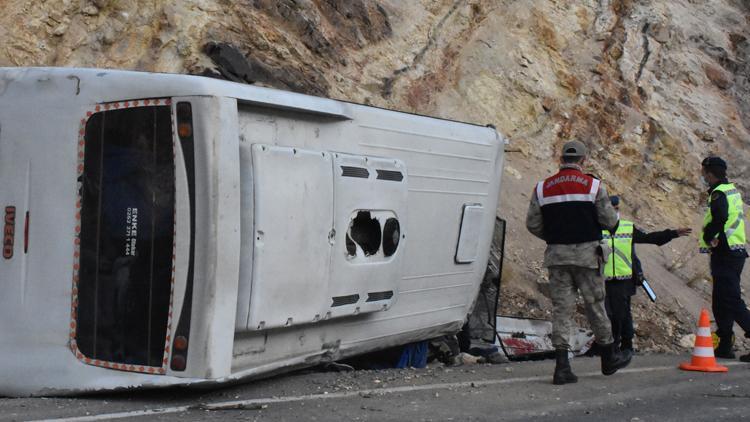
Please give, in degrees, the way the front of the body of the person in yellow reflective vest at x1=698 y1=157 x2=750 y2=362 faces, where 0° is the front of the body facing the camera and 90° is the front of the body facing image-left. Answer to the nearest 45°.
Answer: approximately 90°

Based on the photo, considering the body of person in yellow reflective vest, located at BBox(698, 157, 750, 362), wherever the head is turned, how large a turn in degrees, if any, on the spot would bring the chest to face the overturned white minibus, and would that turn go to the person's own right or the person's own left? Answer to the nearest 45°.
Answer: approximately 45° to the person's own left

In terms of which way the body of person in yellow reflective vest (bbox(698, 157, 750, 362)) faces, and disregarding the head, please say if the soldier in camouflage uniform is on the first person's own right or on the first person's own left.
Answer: on the first person's own left

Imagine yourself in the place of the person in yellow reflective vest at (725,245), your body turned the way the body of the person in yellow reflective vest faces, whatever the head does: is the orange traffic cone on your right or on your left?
on your left

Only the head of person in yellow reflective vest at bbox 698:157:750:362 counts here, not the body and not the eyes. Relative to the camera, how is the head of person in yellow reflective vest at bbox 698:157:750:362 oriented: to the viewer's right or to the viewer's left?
to the viewer's left

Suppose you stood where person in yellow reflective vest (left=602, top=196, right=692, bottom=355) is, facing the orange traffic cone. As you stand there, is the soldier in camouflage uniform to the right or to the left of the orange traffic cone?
right

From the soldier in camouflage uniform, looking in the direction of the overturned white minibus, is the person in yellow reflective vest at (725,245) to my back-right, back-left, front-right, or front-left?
back-right

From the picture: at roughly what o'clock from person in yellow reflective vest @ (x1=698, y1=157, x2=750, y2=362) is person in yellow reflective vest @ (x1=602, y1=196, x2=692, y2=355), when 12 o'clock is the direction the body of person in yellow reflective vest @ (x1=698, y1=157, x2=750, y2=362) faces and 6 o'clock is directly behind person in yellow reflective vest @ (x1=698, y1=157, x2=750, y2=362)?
person in yellow reflective vest @ (x1=602, y1=196, x2=692, y2=355) is roughly at 11 o'clock from person in yellow reflective vest @ (x1=698, y1=157, x2=750, y2=362).

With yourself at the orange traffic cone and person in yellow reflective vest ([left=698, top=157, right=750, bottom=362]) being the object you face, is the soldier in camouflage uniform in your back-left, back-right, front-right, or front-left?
back-left

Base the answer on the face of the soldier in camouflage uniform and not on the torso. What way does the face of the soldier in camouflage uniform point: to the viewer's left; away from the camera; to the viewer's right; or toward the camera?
away from the camera
